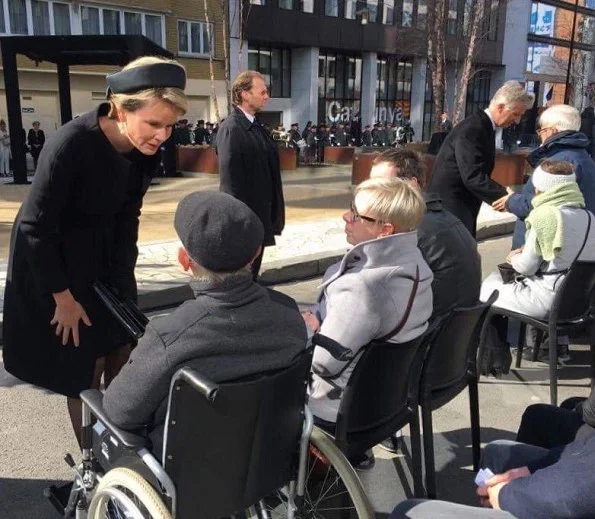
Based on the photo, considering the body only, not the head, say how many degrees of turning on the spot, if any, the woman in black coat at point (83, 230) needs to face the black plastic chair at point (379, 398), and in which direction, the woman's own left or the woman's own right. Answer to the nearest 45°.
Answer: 0° — they already face it

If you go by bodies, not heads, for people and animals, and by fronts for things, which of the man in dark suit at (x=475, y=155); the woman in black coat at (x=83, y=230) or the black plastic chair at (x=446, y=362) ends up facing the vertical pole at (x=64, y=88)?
the black plastic chair

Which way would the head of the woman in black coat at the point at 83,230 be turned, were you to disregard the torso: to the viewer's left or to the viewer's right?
to the viewer's right

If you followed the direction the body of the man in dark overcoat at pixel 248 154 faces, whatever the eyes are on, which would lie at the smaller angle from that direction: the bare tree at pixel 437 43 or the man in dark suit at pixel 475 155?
the man in dark suit

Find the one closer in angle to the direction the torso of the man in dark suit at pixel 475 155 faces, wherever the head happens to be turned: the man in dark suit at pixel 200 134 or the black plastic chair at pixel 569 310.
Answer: the black plastic chair

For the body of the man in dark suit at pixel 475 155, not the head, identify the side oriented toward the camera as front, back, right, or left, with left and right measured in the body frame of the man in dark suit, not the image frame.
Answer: right

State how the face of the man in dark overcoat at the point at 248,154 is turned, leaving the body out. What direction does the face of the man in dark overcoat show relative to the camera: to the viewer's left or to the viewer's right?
to the viewer's right

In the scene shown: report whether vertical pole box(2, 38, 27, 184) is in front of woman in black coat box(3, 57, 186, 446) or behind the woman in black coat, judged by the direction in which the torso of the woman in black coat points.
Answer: behind

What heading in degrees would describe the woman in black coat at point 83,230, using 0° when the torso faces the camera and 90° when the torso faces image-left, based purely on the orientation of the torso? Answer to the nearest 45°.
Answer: approximately 315°

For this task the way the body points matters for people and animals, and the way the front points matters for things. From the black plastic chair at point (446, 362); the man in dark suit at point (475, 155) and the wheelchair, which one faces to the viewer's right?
the man in dark suit
